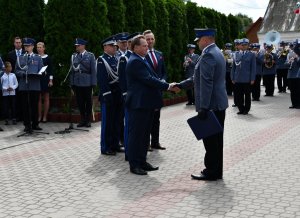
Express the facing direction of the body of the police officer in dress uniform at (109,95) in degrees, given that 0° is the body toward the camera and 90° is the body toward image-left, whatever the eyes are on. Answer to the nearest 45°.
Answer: approximately 315°

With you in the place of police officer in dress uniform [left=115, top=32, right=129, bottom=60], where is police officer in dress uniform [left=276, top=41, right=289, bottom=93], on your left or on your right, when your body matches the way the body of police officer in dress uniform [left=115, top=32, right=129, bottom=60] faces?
on your left

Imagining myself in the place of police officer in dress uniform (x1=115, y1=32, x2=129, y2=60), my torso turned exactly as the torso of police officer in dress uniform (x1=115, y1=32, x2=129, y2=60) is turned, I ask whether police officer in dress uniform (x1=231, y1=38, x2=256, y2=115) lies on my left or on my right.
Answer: on my left

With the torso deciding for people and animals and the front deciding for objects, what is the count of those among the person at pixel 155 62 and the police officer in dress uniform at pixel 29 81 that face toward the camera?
2

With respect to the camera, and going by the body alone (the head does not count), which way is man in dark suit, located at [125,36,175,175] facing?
to the viewer's right

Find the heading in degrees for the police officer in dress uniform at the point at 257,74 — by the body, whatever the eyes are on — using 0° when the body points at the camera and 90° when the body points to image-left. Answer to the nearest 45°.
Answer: approximately 45°

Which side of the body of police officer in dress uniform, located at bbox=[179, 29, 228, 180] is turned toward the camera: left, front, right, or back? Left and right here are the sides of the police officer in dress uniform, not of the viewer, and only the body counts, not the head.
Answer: left
